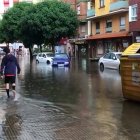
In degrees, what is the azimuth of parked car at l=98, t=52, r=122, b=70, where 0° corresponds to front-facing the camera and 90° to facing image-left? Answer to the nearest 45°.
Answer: approximately 315°

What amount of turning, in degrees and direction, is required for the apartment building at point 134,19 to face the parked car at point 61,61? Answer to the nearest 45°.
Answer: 0° — it already faces it

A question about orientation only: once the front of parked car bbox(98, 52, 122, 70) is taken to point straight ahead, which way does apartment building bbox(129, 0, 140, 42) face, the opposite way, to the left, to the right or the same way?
to the right

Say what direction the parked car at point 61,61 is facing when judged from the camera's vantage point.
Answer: facing the viewer

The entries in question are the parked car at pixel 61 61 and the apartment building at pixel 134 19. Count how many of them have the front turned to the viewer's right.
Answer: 0

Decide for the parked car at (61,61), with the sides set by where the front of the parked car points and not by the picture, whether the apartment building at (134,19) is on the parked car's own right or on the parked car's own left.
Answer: on the parked car's own left
